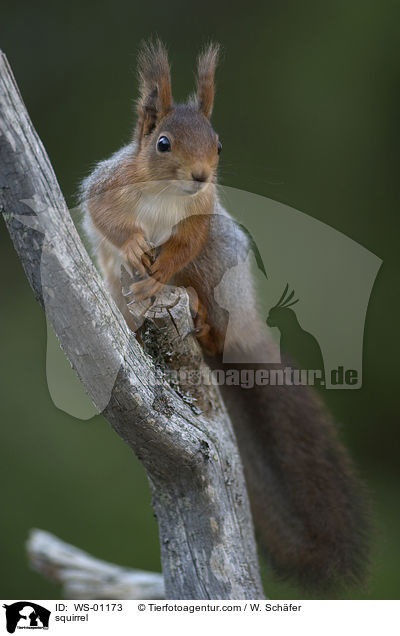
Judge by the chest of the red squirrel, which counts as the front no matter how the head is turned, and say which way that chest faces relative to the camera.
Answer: toward the camera
